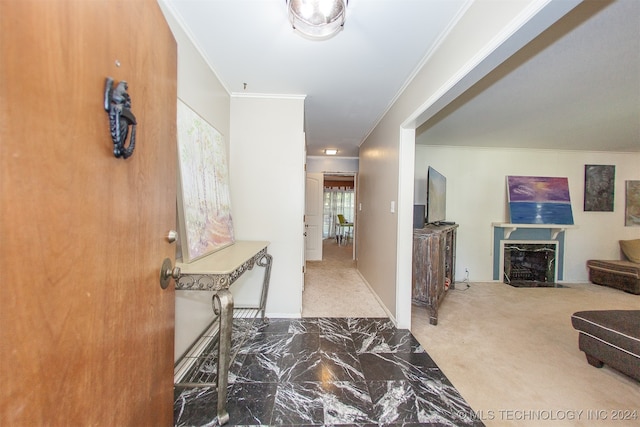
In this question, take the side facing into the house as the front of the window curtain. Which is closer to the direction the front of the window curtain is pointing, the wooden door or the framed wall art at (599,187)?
the wooden door

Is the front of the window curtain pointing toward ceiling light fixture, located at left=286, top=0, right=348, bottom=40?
yes

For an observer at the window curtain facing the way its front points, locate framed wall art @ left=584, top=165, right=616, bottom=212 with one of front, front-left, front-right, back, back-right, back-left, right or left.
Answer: front-left

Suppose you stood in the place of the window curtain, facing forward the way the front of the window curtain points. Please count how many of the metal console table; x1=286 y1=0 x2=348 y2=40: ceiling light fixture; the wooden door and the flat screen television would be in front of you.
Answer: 4

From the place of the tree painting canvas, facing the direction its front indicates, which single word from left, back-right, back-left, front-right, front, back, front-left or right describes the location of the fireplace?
front-left

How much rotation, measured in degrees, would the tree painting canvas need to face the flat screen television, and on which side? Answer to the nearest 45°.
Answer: approximately 45° to its left

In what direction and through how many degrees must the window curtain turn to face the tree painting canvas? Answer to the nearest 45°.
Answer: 0° — it already faces it

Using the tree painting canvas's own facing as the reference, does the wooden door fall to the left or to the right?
on its right

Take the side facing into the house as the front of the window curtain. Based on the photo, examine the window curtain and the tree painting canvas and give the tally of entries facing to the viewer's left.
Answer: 0

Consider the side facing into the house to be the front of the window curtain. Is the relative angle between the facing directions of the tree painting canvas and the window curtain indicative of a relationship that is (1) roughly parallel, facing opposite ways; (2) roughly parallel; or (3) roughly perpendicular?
roughly perpendicular

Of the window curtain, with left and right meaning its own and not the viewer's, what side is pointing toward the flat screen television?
front

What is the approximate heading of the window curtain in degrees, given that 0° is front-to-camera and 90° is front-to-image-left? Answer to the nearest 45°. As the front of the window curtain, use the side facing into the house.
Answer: approximately 0°

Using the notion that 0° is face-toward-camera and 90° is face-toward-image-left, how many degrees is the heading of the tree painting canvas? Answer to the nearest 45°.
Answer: approximately 315°

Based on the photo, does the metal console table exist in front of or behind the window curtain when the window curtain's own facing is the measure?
in front
